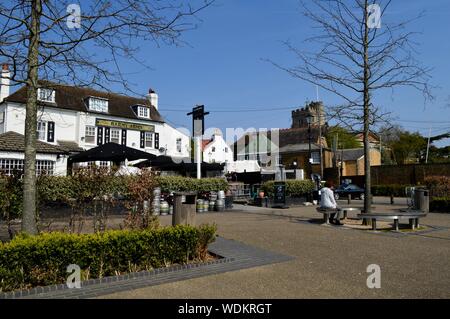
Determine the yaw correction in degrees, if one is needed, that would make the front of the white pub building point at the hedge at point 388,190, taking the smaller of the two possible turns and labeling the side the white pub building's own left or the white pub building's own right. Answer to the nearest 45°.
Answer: approximately 45° to the white pub building's own left

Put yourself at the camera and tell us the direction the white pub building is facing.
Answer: facing the viewer and to the right of the viewer

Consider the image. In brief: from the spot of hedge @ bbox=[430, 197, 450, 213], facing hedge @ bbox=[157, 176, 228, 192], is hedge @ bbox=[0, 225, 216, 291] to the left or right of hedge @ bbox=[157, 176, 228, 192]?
left

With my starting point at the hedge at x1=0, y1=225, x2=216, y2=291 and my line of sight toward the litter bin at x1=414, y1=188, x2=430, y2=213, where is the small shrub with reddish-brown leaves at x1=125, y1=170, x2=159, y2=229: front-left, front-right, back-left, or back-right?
front-left

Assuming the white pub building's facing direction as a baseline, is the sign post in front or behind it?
in front

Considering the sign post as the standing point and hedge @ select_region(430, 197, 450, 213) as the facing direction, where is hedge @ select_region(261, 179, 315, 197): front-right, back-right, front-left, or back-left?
front-left

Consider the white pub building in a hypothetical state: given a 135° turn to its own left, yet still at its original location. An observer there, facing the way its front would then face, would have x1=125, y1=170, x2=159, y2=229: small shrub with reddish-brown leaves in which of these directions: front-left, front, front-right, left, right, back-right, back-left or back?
back

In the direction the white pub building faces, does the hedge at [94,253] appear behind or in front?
in front

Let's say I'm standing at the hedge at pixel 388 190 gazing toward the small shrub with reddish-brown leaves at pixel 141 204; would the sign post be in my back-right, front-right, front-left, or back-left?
front-right
